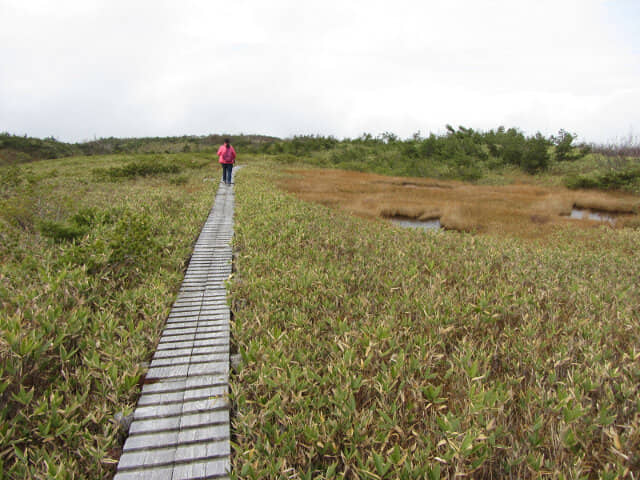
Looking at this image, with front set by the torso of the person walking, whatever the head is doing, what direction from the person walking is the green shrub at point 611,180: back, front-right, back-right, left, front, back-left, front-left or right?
right

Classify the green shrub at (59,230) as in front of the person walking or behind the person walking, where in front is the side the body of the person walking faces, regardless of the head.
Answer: behind

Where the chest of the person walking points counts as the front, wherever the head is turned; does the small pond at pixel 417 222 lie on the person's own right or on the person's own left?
on the person's own right

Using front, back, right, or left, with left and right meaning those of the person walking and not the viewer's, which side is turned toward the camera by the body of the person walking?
back

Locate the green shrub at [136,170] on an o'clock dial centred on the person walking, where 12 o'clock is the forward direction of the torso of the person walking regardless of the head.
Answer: The green shrub is roughly at 11 o'clock from the person walking.

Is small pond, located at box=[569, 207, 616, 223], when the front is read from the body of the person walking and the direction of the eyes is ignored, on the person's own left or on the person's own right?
on the person's own right
